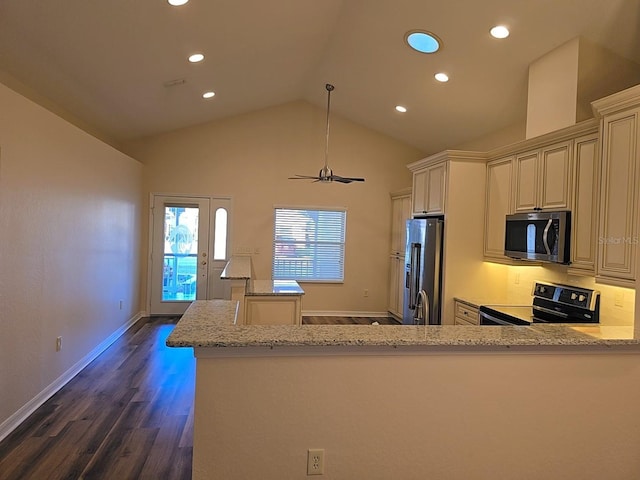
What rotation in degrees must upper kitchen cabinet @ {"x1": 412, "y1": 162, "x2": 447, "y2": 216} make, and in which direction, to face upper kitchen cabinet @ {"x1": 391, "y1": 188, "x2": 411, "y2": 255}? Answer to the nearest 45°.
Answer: approximately 135° to its right

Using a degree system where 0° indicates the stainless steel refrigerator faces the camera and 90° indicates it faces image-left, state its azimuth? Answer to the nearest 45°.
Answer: approximately 45°

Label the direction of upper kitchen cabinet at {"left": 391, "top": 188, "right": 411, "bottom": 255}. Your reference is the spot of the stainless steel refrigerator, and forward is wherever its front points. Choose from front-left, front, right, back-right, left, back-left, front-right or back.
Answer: back-right

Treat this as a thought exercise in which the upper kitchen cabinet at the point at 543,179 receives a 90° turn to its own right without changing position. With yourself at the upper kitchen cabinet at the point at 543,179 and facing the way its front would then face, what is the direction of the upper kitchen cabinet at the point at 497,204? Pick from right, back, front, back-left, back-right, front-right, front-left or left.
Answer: front

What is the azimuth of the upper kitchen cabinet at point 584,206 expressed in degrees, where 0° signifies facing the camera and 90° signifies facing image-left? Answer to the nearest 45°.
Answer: approximately 45°

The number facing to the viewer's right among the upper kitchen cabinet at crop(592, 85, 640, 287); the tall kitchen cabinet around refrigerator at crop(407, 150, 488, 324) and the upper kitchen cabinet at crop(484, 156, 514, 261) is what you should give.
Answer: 0

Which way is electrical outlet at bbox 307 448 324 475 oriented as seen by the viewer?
toward the camera

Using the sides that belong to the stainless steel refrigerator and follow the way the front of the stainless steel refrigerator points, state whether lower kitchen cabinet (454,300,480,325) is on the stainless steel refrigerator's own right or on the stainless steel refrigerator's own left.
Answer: on the stainless steel refrigerator's own left

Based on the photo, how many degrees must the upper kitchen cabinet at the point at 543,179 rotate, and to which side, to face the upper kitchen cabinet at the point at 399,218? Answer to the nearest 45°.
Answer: approximately 90° to its right

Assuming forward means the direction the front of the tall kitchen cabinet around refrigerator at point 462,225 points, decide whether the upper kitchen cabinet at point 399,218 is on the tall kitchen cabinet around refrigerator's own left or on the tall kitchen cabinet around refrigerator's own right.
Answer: on the tall kitchen cabinet around refrigerator's own right

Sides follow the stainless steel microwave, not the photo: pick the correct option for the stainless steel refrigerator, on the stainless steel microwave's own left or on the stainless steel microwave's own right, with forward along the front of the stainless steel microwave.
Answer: on the stainless steel microwave's own right

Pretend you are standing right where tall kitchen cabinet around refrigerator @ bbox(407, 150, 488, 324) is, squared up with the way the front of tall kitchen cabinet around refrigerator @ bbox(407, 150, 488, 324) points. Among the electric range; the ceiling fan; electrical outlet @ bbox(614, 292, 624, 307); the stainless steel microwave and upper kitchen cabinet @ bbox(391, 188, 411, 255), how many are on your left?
3

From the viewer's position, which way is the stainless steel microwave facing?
facing the viewer and to the left of the viewer

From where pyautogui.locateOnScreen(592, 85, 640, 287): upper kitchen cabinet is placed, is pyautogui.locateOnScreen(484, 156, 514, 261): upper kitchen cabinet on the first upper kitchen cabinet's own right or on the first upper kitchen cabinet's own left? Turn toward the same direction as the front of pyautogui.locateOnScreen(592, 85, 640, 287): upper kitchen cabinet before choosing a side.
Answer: on the first upper kitchen cabinet's own right
